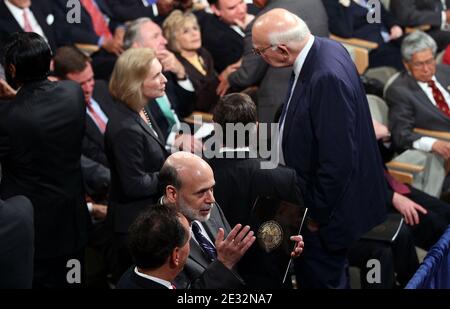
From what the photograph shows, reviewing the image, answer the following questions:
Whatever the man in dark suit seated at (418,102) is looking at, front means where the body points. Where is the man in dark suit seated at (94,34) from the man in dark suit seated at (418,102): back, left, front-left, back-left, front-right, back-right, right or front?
back-right

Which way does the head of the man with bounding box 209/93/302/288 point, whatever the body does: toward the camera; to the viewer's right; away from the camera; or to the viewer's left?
away from the camera

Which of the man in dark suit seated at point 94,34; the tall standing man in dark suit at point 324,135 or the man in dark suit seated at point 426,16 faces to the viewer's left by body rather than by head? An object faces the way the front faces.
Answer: the tall standing man in dark suit

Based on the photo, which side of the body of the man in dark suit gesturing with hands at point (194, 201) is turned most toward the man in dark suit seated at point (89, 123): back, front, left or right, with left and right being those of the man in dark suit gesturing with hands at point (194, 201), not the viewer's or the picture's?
back

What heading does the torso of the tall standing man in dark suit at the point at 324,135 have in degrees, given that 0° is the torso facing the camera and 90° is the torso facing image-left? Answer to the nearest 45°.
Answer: approximately 90°

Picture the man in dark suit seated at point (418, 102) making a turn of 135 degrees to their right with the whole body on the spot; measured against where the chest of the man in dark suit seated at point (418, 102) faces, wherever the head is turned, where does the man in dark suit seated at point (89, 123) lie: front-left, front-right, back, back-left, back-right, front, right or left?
front-left

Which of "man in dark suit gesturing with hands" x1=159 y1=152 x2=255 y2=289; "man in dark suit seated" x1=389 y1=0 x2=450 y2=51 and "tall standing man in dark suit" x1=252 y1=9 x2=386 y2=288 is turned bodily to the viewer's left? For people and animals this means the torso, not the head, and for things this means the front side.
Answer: the tall standing man in dark suit

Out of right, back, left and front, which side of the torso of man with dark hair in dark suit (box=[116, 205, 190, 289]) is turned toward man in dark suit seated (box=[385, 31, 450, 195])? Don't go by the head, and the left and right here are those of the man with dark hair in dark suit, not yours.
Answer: front

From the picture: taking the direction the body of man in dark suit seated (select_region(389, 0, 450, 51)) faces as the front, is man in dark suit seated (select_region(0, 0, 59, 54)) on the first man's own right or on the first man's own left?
on the first man's own right

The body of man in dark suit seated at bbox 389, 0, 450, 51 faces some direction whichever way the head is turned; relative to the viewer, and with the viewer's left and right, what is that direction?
facing the viewer and to the right of the viewer

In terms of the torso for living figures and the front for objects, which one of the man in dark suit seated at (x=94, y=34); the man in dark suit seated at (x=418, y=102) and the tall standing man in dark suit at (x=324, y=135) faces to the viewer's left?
the tall standing man in dark suit

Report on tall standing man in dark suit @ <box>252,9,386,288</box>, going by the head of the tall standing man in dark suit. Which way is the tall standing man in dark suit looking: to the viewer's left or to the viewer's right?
to the viewer's left
